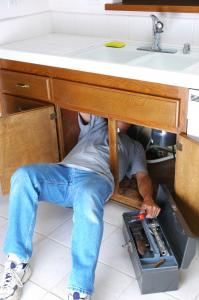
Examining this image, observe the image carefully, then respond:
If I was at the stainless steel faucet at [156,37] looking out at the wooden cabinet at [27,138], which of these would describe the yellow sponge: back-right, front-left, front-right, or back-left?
front-right

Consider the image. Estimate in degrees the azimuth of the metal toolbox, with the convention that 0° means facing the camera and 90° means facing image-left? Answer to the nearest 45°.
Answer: approximately 90°

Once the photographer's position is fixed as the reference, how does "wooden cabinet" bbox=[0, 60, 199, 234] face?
facing the viewer and to the left of the viewer

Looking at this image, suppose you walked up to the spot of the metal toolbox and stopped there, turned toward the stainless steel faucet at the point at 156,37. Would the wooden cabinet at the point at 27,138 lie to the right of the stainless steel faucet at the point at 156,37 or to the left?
left

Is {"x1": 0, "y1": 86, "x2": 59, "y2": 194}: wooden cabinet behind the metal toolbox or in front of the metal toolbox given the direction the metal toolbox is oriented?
in front

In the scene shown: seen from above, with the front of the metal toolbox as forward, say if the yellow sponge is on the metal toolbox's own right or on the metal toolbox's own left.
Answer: on the metal toolbox's own right

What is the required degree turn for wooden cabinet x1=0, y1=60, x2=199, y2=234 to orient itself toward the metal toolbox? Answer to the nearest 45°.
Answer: approximately 90° to its left

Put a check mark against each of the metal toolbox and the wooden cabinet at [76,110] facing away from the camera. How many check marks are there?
0

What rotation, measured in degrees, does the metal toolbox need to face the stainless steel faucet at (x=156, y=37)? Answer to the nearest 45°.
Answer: approximately 90° to its right
